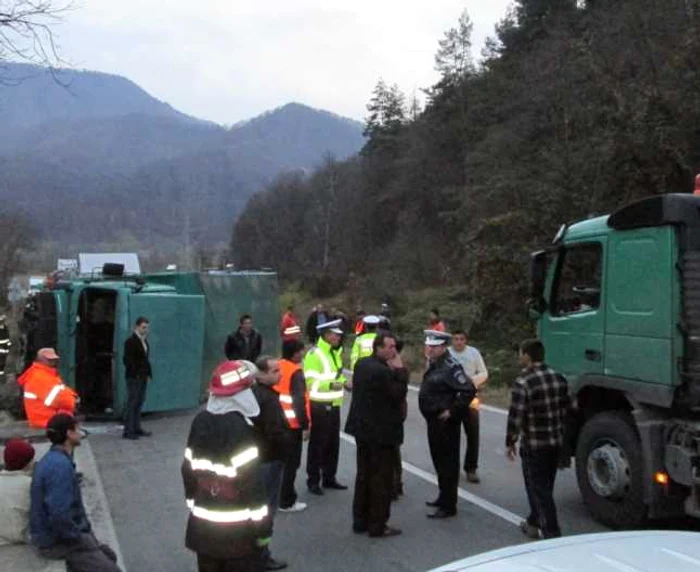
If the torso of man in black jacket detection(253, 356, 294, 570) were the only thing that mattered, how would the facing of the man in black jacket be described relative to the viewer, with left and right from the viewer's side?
facing to the right of the viewer

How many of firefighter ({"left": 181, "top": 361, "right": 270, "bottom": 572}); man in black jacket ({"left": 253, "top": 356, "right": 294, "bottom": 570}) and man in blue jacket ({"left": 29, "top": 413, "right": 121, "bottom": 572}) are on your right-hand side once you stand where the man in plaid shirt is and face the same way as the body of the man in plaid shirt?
0

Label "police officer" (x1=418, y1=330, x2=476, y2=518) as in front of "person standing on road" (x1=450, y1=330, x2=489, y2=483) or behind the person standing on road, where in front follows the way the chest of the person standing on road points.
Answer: in front

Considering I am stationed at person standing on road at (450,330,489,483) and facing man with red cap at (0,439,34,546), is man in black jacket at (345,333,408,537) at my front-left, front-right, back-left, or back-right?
front-left

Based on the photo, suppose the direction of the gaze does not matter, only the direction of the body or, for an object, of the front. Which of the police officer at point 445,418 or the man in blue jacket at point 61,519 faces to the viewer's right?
the man in blue jacket

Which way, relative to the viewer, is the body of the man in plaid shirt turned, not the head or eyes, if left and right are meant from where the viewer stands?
facing away from the viewer and to the left of the viewer

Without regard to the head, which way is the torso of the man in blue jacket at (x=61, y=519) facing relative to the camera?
to the viewer's right

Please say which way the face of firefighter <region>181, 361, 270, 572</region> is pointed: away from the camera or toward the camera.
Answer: away from the camera
